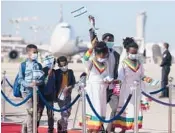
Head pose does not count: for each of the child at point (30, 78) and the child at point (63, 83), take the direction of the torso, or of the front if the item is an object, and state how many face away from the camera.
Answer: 0

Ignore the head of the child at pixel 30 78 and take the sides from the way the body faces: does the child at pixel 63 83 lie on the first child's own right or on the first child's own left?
on the first child's own left

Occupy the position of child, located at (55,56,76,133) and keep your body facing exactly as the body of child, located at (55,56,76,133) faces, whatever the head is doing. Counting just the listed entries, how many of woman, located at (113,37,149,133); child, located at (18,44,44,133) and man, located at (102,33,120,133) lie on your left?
2

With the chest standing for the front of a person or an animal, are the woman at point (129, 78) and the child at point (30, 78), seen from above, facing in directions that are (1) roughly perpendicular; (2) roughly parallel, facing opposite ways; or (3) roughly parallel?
roughly parallel

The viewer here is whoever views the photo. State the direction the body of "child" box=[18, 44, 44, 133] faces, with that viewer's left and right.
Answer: facing the viewer and to the right of the viewer

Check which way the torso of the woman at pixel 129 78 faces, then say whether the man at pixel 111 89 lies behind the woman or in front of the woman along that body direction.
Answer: behind

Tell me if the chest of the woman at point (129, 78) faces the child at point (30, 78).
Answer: no

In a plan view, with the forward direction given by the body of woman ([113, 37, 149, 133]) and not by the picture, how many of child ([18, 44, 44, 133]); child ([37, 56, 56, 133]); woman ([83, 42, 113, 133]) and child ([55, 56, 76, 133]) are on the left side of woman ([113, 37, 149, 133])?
0

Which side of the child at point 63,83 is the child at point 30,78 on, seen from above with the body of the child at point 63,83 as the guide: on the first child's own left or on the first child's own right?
on the first child's own right

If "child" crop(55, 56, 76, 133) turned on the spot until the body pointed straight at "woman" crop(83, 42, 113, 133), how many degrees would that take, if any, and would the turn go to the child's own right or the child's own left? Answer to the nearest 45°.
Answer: approximately 45° to the child's own left

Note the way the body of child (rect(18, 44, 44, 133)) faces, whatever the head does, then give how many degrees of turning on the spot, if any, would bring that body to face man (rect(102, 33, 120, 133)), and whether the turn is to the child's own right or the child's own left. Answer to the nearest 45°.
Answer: approximately 45° to the child's own left

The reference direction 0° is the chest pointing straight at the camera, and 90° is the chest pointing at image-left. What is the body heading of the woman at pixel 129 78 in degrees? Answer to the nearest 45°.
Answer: approximately 315°

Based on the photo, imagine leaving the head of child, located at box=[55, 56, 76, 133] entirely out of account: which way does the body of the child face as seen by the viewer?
toward the camera

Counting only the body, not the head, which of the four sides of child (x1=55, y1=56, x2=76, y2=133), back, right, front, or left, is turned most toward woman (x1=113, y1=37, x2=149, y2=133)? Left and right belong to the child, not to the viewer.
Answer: left

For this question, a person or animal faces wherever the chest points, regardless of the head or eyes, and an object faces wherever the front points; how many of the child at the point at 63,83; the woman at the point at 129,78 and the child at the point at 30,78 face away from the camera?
0
